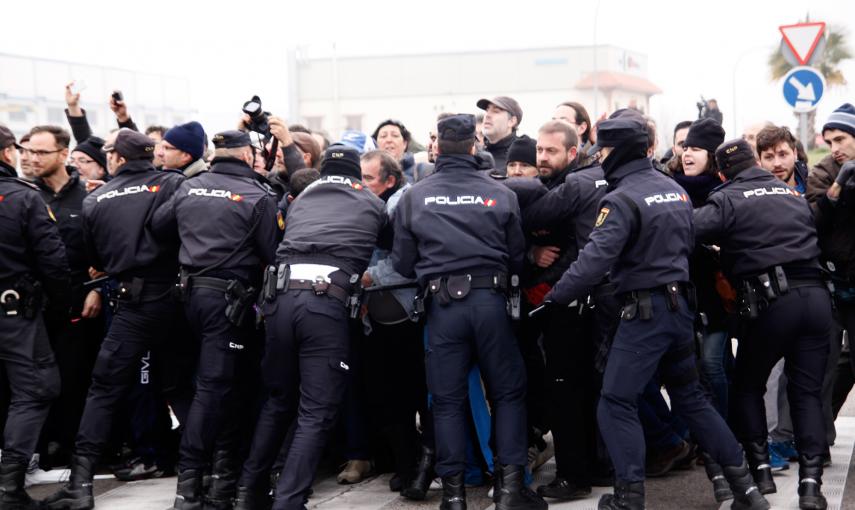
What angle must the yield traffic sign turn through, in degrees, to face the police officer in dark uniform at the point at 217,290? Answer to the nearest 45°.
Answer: approximately 45° to its right

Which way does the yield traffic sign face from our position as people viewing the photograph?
facing the viewer

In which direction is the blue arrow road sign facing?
toward the camera

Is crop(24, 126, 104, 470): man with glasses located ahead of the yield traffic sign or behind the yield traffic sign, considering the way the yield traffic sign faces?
ahead

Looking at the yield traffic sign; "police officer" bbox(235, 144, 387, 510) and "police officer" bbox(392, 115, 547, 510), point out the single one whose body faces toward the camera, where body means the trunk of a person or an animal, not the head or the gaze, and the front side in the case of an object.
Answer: the yield traffic sign

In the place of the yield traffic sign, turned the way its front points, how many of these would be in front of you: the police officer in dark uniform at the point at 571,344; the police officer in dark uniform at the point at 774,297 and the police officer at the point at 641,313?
3

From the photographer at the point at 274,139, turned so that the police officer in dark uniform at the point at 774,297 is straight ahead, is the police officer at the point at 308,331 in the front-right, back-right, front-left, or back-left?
front-right

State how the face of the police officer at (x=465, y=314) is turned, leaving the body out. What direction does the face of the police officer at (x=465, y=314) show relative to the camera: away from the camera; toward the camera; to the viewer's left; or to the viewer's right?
away from the camera

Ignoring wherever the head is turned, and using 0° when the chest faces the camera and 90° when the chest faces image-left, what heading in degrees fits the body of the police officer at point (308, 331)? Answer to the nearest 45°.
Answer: approximately 180°

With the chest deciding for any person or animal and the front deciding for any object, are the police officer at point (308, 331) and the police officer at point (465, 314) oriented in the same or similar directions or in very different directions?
same or similar directions

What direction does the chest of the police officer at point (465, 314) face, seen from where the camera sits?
away from the camera

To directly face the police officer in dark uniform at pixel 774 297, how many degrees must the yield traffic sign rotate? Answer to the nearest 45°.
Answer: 0° — it already faces them

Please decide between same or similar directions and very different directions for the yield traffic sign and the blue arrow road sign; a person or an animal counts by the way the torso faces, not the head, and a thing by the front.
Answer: same or similar directions

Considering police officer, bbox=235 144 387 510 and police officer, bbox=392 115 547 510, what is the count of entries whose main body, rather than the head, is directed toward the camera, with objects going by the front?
0

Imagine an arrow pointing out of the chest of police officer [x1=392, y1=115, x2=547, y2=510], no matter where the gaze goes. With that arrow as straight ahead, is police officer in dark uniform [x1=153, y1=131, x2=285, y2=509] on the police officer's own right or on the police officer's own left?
on the police officer's own left

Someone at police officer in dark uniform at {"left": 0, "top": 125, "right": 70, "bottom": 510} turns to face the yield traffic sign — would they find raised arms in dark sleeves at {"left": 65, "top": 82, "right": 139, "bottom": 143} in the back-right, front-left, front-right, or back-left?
front-left
